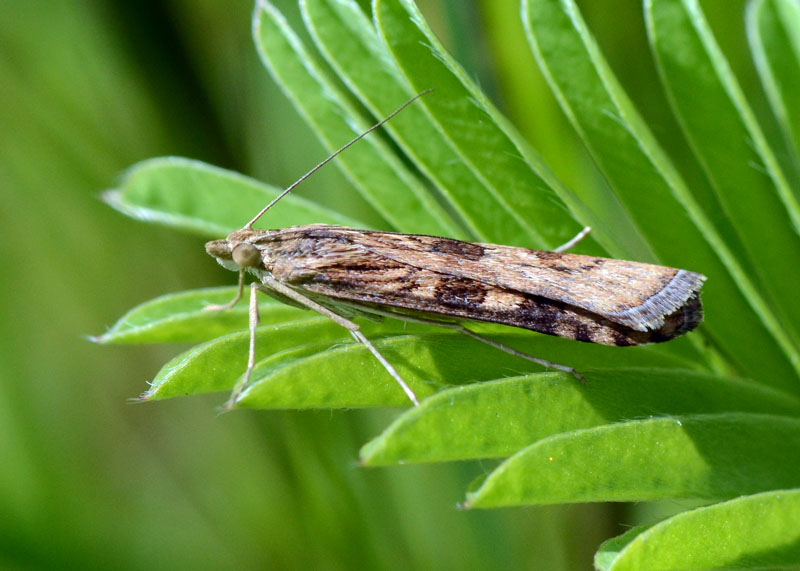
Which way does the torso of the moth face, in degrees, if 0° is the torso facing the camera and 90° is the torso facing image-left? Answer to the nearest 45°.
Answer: approximately 90°

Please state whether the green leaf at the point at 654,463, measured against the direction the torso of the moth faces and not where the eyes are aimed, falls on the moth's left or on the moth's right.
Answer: on the moth's left
